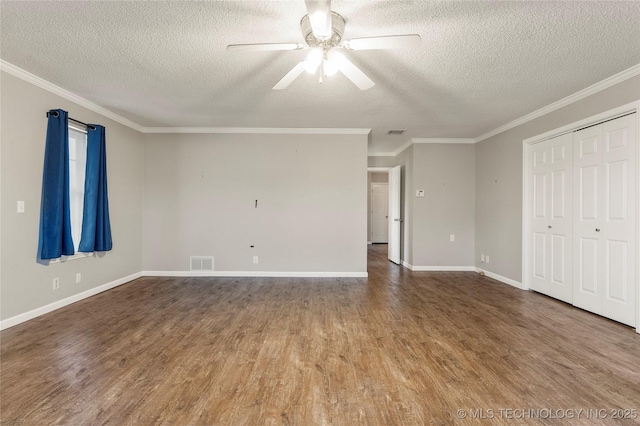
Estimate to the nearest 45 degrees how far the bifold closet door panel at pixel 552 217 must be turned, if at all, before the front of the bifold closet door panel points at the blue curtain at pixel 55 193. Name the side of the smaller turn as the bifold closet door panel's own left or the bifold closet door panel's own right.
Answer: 0° — it already faces it

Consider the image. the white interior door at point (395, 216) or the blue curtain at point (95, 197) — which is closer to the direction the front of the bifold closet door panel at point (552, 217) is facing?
the blue curtain

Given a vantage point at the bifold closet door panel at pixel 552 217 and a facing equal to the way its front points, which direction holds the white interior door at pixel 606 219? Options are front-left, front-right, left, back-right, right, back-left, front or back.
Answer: left

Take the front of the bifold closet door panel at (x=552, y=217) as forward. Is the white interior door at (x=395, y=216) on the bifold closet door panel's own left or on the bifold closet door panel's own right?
on the bifold closet door panel's own right

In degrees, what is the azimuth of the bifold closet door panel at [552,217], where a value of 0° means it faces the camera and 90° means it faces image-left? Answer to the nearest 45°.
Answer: approximately 45°

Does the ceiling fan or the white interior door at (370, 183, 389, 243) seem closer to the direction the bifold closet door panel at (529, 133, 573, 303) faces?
the ceiling fan

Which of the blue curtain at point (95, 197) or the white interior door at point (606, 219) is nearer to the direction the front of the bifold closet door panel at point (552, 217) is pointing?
the blue curtain

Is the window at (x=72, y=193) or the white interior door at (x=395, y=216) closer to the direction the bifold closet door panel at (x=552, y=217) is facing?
the window

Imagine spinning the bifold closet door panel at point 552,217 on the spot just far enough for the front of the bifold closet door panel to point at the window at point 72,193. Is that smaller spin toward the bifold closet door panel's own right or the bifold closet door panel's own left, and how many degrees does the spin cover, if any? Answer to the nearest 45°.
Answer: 0° — it already faces it

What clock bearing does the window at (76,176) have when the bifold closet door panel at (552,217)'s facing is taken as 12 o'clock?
The window is roughly at 12 o'clock from the bifold closet door panel.

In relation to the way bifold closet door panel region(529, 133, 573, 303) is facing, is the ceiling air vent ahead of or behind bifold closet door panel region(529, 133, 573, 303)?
ahead

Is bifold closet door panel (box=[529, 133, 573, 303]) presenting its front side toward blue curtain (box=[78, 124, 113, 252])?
yes

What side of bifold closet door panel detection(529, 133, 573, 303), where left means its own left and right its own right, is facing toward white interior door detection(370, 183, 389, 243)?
right
